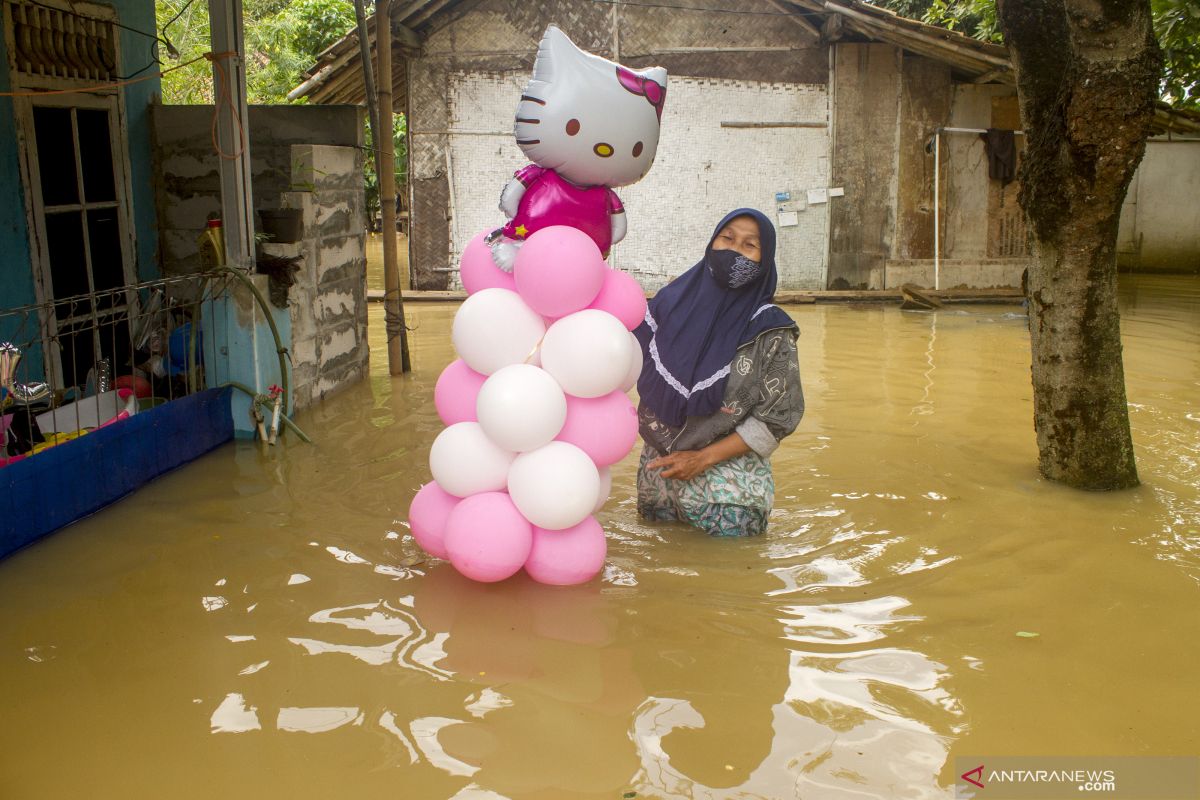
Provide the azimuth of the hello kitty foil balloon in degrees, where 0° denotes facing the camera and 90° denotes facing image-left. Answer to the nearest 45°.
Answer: approximately 315°

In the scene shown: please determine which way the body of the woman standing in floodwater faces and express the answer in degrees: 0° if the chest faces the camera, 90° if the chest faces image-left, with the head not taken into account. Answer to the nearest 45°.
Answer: approximately 45°
